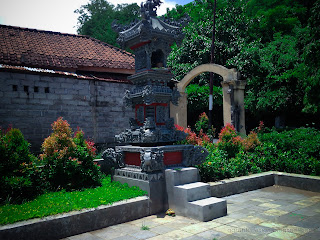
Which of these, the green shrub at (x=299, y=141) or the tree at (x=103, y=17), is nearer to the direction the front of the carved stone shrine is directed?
the green shrub

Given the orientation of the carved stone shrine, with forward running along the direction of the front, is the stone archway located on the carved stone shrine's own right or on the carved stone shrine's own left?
on the carved stone shrine's own left

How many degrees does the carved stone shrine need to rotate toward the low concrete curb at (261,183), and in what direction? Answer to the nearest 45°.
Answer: approximately 45° to its left

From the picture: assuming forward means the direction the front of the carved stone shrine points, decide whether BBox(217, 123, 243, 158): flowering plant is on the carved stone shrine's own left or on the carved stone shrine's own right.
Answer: on the carved stone shrine's own left

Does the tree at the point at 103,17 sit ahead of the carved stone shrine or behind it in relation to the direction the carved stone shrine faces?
behind

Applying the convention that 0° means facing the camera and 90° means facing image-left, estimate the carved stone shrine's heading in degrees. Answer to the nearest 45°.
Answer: approximately 315°

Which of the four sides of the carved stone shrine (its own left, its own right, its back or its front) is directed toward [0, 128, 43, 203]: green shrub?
right

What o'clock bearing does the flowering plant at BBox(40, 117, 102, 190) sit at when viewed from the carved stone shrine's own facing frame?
The flowering plant is roughly at 4 o'clock from the carved stone shrine.

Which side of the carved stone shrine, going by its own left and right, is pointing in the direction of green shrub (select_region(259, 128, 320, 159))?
left

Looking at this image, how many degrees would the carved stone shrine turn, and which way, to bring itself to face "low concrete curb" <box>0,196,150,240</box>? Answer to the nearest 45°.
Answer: approximately 90° to its right
